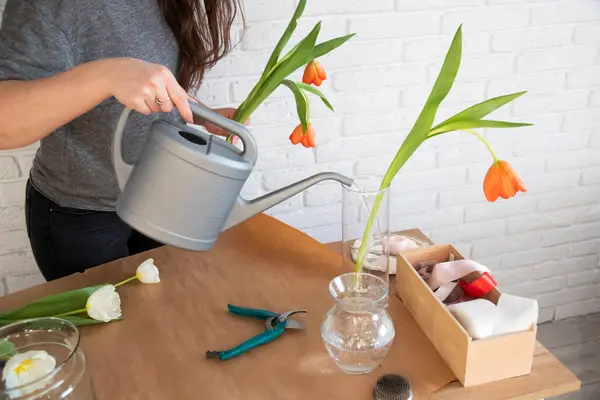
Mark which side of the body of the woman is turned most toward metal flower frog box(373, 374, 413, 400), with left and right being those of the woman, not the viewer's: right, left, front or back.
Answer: front

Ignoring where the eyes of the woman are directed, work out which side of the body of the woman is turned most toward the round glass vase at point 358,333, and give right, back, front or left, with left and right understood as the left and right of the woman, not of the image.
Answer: front

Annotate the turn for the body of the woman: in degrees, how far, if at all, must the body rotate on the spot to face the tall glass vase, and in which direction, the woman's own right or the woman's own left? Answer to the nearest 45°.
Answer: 0° — they already face it

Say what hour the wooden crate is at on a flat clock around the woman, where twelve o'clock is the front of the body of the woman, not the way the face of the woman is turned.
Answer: The wooden crate is roughly at 12 o'clock from the woman.

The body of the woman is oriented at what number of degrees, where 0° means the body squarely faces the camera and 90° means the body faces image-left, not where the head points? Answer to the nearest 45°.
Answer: approximately 315°
